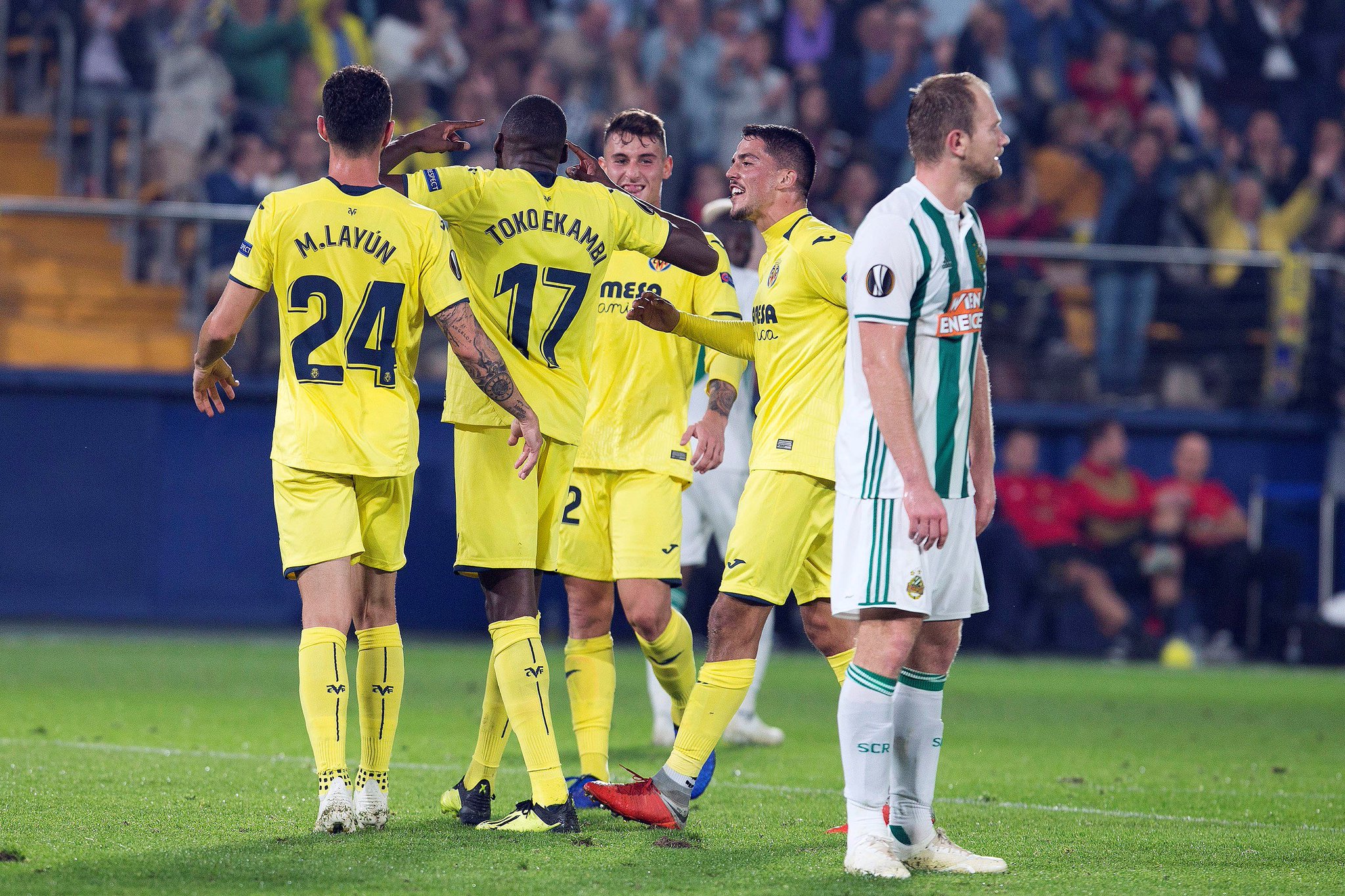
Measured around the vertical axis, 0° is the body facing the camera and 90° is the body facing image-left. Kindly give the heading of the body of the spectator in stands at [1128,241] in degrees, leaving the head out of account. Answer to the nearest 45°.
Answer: approximately 0°

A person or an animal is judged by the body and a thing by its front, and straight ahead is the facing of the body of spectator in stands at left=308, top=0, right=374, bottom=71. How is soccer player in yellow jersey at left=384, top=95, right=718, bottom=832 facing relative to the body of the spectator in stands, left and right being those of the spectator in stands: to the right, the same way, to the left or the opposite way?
the opposite way

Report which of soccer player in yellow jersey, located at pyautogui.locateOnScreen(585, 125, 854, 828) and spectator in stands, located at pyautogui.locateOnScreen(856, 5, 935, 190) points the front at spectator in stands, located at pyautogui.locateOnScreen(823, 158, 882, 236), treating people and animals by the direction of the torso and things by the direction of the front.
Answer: spectator in stands, located at pyautogui.locateOnScreen(856, 5, 935, 190)

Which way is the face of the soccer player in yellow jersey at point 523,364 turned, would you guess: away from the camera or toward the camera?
away from the camera

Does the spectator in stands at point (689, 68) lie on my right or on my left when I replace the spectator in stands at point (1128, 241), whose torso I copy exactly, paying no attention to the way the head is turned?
on my right

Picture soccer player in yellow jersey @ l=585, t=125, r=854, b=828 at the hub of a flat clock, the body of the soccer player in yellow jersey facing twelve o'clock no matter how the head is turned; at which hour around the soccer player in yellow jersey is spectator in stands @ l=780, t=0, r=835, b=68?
The spectator in stands is roughly at 3 o'clock from the soccer player in yellow jersey.

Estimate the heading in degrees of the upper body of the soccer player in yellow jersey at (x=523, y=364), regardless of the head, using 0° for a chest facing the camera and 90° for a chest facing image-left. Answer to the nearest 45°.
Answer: approximately 180°

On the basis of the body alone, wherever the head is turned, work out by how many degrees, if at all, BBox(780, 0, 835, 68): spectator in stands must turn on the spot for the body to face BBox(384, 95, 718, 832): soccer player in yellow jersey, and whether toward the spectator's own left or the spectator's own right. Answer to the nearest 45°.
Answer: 0° — they already face them

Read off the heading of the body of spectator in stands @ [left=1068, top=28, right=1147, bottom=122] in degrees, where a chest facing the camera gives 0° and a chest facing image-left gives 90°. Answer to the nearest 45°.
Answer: approximately 0°

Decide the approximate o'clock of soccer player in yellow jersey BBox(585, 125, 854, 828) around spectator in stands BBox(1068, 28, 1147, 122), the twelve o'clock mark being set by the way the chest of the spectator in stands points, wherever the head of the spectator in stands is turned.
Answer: The soccer player in yellow jersey is roughly at 12 o'clock from the spectator in stands.

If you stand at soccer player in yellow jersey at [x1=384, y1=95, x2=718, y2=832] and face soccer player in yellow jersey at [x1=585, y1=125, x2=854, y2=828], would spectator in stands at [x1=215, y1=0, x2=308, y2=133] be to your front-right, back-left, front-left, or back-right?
back-left

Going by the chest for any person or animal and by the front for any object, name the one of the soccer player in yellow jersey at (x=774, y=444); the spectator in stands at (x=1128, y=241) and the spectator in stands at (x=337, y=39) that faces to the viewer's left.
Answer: the soccer player in yellow jersey
